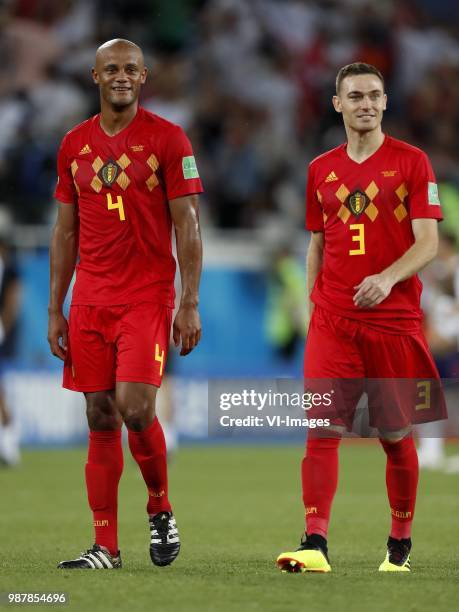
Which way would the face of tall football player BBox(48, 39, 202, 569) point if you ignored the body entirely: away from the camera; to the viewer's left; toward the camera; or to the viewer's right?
toward the camera

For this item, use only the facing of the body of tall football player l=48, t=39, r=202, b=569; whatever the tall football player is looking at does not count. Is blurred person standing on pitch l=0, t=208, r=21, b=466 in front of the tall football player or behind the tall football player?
behind

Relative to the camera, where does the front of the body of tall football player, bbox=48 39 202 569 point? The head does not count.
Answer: toward the camera
